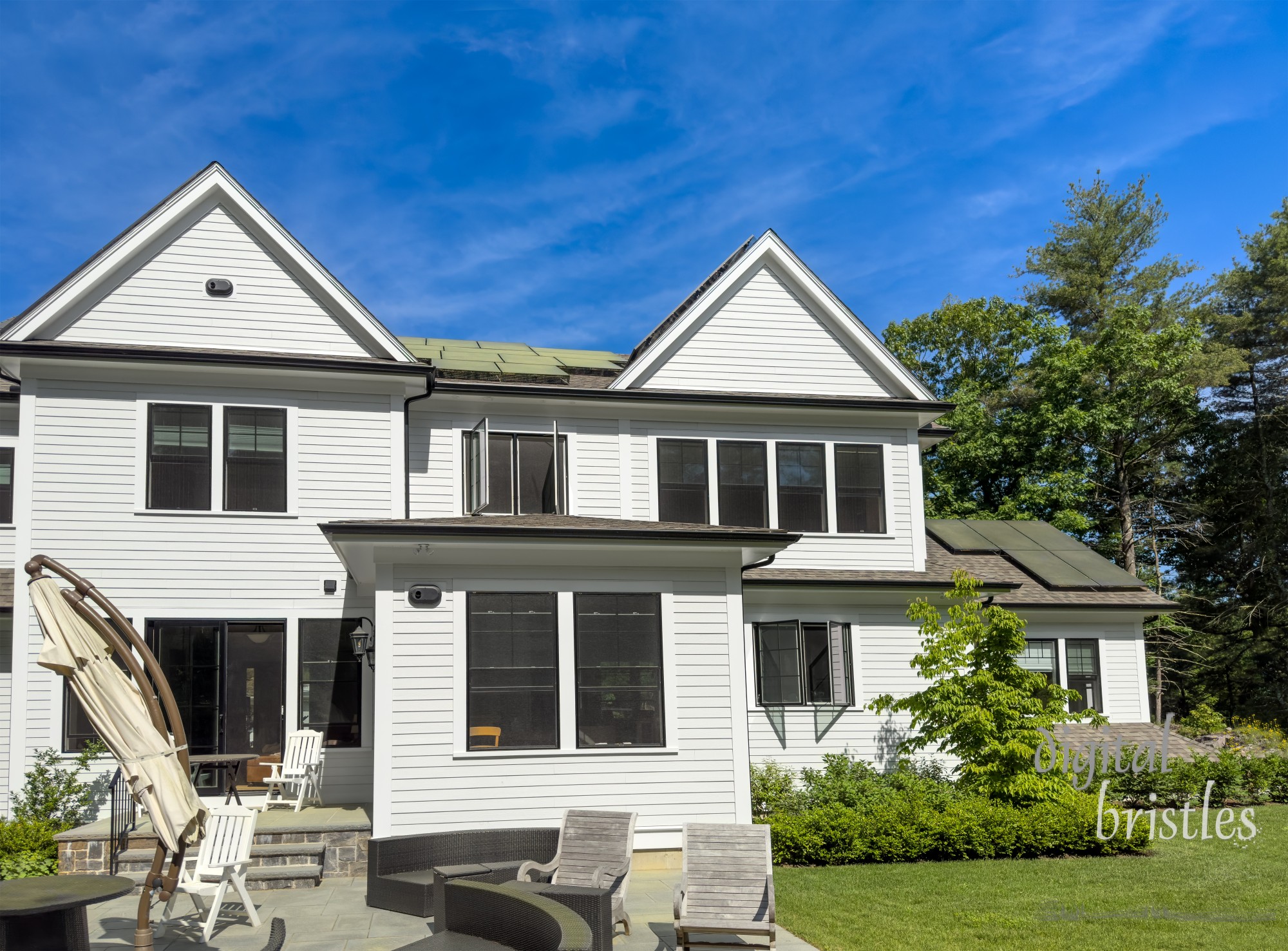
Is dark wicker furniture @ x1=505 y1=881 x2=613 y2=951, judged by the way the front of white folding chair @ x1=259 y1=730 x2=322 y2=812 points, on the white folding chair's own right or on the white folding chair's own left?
on the white folding chair's own left

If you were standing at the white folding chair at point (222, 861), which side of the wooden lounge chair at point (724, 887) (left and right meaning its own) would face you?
right

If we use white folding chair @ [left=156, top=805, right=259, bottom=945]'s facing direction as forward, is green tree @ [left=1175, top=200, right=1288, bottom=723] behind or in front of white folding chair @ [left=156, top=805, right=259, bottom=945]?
behind

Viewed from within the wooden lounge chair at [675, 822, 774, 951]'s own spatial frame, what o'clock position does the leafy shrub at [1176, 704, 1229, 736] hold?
The leafy shrub is roughly at 7 o'clock from the wooden lounge chair.

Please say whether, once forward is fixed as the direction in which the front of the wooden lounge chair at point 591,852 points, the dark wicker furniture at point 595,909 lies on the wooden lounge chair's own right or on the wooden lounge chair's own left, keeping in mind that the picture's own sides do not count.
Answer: on the wooden lounge chair's own left

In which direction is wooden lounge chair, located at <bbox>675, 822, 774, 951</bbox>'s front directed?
toward the camera

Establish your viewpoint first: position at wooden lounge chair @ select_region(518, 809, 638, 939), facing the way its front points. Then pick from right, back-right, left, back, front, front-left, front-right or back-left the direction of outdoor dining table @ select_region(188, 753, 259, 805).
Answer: right

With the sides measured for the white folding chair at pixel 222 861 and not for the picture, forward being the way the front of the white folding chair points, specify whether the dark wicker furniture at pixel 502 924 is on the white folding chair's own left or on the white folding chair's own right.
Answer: on the white folding chair's own left

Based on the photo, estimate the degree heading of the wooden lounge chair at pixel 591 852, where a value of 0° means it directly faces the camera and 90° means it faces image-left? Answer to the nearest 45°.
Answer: approximately 45°

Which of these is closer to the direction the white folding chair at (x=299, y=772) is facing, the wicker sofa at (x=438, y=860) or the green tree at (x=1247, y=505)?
the wicker sofa

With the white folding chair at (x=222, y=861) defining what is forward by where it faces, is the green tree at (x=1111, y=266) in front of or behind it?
behind
